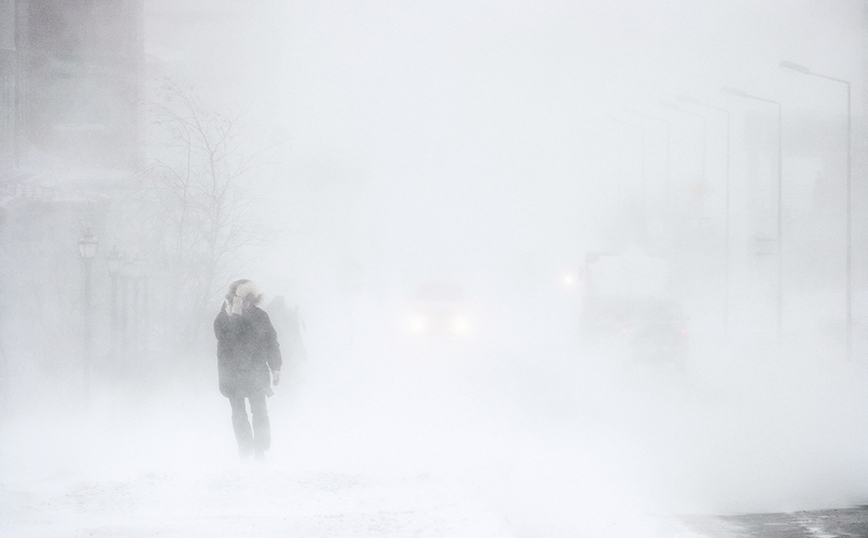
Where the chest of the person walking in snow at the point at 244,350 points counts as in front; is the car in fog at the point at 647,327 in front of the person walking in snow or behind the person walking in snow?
behind

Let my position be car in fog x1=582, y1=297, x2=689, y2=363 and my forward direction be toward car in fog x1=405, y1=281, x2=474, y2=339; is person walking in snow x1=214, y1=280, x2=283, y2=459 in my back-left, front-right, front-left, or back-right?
back-left

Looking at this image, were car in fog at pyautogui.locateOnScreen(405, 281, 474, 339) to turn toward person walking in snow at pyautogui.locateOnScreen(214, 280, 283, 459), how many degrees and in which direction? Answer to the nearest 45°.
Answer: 0° — it already faces them

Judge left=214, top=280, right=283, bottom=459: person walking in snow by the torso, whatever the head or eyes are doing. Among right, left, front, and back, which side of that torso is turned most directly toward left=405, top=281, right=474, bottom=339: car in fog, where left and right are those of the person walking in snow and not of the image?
back

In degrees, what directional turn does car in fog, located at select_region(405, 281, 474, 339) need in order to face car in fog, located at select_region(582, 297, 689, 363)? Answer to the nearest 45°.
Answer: approximately 45° to its left

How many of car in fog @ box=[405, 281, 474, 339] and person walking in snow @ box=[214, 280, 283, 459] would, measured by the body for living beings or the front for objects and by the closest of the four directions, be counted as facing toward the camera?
2

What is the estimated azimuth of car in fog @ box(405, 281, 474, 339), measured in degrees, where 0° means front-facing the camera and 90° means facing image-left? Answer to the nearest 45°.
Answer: approximately 0°
